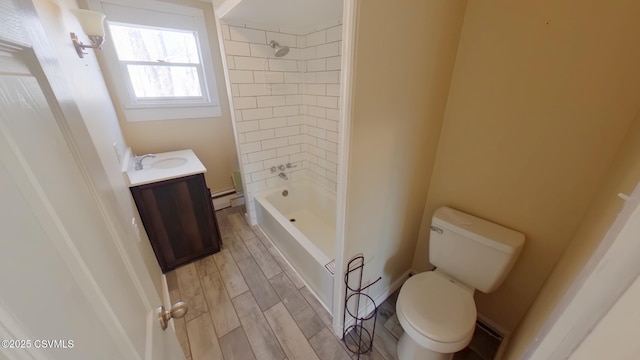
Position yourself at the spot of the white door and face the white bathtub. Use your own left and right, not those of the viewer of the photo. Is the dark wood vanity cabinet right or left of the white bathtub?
left

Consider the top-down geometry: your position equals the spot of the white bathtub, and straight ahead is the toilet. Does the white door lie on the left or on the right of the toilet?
right

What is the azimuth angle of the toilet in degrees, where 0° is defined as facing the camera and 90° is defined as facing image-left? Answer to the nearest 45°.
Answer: approximately 45°

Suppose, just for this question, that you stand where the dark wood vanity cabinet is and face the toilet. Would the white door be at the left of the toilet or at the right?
right

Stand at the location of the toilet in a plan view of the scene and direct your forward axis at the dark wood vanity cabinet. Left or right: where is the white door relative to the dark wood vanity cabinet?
left

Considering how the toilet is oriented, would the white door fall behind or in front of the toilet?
in front

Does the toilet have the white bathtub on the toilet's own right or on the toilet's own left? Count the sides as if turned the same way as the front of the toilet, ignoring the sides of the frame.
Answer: on the toilet's own right

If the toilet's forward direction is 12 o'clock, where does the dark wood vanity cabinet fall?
The dark wood vanity cabinet is roughly at 1 o'clock from the toilet.

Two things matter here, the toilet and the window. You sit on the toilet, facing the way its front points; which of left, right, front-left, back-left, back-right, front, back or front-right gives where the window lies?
front-right
